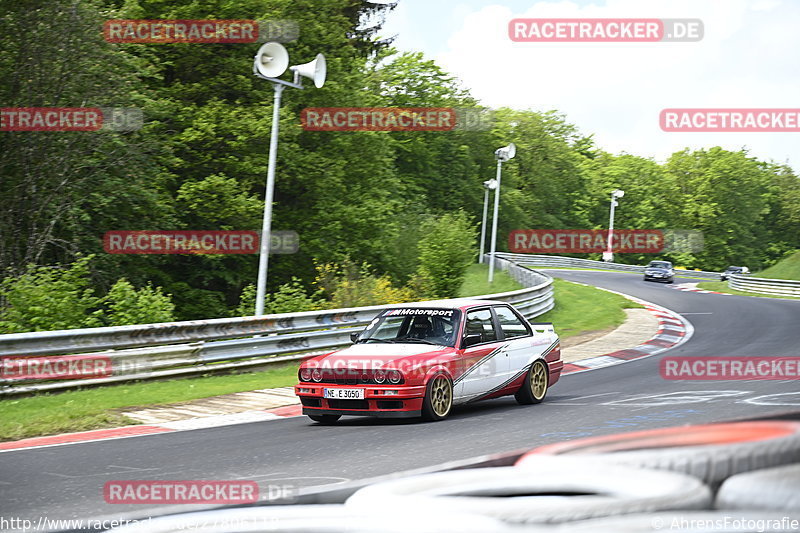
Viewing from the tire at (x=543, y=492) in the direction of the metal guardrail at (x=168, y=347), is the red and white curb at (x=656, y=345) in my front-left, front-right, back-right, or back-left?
front-right

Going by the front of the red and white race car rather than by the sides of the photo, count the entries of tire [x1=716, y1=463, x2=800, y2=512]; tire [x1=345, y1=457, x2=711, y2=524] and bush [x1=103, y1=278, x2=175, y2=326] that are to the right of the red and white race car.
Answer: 1

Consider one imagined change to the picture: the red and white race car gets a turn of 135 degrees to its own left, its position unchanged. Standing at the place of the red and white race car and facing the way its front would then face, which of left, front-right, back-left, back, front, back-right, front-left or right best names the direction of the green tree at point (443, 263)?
left

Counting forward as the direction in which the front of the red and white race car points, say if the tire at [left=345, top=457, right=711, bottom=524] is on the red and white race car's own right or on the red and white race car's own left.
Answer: on the red and white race car's own left

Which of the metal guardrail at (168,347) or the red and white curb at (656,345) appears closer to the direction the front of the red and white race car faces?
the metal guardrail

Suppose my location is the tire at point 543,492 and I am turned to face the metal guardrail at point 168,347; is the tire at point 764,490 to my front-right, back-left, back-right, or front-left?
back-right

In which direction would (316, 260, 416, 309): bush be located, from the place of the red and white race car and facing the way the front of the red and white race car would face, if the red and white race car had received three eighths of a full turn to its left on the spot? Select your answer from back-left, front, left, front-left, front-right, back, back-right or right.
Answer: left

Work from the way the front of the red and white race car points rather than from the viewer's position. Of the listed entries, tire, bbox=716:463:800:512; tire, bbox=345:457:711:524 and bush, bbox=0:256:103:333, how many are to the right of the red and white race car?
1

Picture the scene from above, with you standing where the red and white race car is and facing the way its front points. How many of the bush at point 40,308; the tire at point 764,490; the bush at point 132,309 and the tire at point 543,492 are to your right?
2

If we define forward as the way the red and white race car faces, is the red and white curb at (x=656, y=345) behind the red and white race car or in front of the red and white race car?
behind

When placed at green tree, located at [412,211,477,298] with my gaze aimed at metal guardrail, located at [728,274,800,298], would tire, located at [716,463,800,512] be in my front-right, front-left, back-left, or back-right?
back-right

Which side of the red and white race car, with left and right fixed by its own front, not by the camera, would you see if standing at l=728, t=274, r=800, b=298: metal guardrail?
back

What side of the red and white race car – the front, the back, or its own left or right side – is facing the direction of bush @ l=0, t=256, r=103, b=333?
right

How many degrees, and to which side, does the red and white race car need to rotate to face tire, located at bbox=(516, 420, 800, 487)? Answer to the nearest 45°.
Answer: approximately 45° to its left
